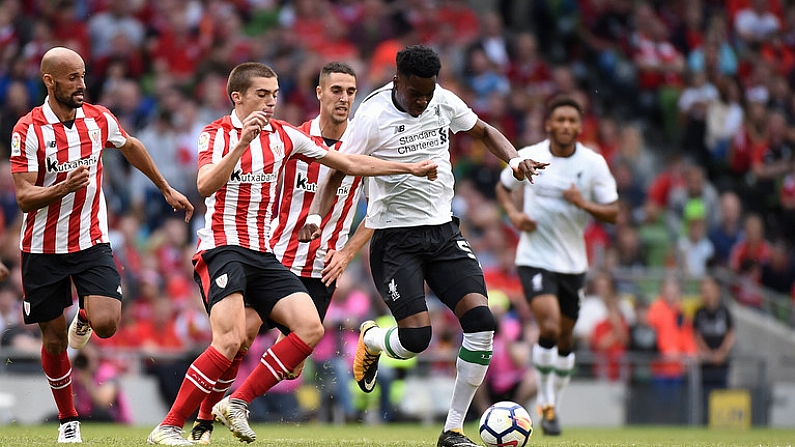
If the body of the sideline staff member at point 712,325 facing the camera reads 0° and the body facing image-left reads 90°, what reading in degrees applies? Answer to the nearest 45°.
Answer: approximately 0°

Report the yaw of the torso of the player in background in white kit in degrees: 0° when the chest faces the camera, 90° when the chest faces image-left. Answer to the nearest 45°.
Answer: approximately 0°

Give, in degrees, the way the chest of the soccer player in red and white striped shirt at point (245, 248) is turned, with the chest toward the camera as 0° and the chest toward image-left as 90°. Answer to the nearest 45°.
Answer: approximately 315°

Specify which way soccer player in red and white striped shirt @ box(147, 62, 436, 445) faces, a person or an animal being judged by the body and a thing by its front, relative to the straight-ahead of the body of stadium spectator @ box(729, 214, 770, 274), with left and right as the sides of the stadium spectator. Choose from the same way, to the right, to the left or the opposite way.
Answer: to the left

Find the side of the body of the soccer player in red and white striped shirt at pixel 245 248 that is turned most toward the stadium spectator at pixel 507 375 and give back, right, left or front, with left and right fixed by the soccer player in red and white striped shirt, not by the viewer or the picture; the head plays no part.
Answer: left

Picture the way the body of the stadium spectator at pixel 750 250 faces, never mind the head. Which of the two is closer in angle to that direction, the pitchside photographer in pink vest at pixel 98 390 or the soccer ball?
the soccer ball

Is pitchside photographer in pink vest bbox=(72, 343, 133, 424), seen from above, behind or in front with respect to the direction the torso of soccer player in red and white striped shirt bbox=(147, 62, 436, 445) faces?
behind

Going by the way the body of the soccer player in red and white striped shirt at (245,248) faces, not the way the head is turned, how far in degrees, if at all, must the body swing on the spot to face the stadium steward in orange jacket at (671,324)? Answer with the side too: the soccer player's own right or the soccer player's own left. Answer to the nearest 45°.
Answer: approximately 90° to the soccer player's own left
